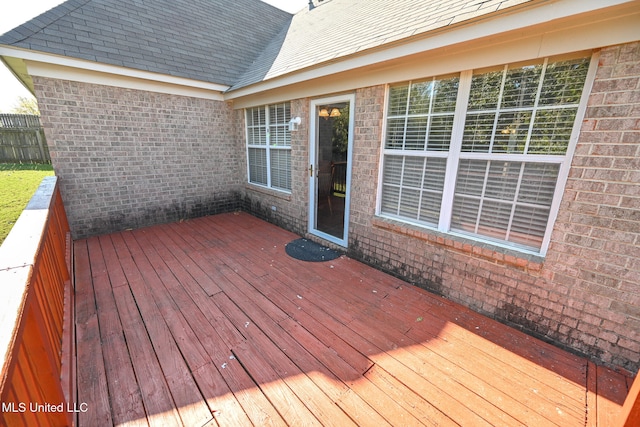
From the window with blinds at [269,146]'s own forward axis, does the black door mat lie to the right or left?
on its left

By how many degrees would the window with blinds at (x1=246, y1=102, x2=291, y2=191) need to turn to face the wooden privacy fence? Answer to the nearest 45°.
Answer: approximately 90° to its right

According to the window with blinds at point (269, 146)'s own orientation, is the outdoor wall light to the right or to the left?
on its left

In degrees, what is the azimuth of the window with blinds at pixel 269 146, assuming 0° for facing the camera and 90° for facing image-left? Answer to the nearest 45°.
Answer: approximately 45°

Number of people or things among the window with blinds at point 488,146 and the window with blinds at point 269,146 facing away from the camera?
0

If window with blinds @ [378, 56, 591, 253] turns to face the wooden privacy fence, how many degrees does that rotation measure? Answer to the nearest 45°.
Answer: approximately 45° to its right

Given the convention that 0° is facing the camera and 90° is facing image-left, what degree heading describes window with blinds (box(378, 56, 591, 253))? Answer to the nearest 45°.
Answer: approximately 45°

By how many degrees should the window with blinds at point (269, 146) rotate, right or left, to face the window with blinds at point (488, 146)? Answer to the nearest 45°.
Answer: approximately 90° to its left

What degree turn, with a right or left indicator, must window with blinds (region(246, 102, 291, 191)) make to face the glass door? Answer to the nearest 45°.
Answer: approximately 135° to its left

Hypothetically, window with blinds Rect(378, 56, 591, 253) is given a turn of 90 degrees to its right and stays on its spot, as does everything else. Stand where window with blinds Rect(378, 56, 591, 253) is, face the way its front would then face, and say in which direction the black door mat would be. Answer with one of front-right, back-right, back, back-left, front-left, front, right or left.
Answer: front-left

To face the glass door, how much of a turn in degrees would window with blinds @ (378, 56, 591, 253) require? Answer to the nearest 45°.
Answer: approximately 90° to its right

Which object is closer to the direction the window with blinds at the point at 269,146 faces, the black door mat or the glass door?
the black door mat

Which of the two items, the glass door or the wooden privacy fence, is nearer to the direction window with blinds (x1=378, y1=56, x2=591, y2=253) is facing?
the wooden privacy fence
